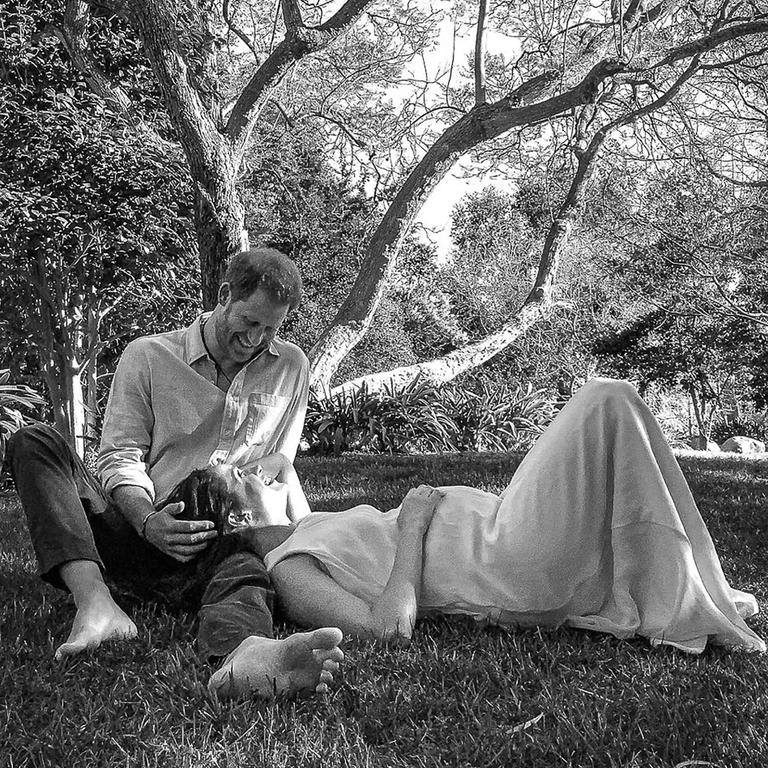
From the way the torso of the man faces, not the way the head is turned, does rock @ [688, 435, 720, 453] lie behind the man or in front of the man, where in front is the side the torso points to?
behind

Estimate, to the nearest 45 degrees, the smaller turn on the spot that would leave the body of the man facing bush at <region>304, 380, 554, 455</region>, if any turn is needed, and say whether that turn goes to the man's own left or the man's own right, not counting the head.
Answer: approximately 135° to the man's own left

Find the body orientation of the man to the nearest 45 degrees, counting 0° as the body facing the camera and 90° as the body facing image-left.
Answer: approximately 0°

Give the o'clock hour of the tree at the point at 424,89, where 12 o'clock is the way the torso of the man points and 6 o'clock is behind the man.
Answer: The tree is roughly at 7 o'clock from the man.

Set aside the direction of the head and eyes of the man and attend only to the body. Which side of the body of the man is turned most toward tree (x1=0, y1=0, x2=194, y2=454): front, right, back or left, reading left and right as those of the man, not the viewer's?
back

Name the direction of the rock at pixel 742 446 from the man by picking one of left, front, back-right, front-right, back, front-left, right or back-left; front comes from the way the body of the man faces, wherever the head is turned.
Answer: back-left
